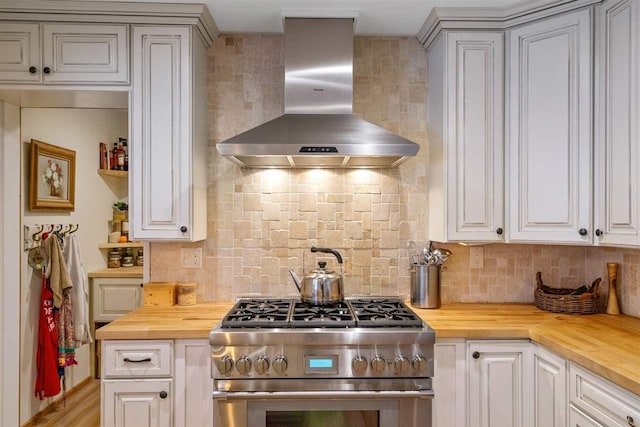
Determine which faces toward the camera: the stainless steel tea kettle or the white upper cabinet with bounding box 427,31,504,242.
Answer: the white upper cabinet

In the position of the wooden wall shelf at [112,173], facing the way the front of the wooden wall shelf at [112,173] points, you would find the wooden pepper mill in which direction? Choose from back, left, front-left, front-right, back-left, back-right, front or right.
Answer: front-left

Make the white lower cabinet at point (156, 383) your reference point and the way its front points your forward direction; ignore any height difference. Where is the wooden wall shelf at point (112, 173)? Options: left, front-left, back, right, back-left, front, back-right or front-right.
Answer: back

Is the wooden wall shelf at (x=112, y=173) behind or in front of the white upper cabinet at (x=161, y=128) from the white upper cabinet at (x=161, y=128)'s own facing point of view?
behind

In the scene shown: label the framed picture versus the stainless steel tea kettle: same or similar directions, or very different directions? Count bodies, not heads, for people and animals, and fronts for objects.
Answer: very different directions

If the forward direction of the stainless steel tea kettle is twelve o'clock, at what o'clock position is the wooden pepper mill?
The wooden pepper mill is roughly at 6 o'clock from the stainless steel tea kettle.

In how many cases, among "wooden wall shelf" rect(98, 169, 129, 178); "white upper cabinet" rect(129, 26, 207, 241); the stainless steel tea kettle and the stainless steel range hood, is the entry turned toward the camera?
3

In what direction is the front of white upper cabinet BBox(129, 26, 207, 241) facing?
toward the camera

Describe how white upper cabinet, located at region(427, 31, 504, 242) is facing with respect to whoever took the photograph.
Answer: facing the viewer

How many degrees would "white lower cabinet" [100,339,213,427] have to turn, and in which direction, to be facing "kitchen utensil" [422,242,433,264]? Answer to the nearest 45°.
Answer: approximately 90° to its left

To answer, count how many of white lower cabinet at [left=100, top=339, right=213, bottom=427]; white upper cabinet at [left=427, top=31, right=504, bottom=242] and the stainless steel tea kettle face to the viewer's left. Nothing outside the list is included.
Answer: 1

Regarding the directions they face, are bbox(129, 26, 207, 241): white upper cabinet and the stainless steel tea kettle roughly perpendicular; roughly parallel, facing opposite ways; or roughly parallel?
roughly perpendicular

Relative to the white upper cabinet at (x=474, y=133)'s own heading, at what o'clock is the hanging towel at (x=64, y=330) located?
The hanging towel is roughly at 3 o'clock from the white upper cabinet.

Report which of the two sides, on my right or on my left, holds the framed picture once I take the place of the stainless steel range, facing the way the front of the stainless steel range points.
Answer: on my right

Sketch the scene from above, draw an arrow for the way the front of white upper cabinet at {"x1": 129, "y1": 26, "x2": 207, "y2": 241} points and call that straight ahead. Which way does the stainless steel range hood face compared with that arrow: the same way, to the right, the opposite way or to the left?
the same way

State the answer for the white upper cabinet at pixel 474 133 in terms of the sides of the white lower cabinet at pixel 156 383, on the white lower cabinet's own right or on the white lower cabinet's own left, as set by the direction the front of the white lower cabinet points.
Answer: on the white lower cabinet's own left

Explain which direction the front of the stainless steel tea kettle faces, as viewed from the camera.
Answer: facing to the left of the viewer

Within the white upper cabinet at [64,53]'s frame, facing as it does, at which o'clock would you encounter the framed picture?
The framed picture is roughly at 6 o'clock from the white upper cabinet.
